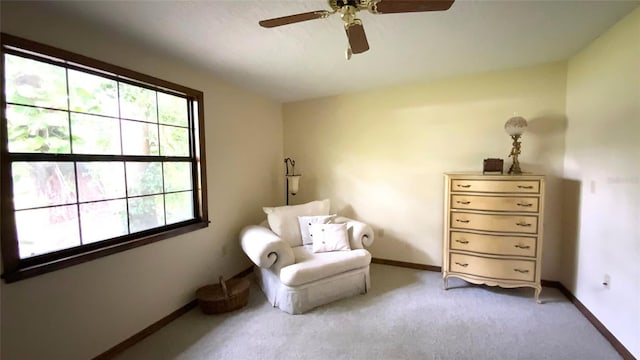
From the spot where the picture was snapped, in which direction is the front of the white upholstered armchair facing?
facing the viewer and to the right of the viewer

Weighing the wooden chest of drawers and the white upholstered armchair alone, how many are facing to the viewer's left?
0

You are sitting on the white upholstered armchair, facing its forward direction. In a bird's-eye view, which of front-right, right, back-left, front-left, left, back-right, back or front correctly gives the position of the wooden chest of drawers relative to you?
front-left

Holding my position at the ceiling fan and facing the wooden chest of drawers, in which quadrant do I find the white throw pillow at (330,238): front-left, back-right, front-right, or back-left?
front-left

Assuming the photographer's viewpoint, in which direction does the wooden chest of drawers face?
facing the viewer

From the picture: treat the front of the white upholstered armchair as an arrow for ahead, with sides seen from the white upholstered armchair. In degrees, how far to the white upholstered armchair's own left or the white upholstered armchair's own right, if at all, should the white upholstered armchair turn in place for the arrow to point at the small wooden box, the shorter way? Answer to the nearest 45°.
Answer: approximately 45° to the white upholstered armchair's own left

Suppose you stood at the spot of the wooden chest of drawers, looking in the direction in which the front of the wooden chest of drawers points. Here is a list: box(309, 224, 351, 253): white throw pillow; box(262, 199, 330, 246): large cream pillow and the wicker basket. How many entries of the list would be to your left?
0

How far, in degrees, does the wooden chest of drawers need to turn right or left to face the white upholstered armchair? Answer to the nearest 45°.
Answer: approximately 45° to its right

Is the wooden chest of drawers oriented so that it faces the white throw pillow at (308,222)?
no

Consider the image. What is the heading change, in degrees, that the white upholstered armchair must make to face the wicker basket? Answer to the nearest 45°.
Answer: approximately 135° to its right

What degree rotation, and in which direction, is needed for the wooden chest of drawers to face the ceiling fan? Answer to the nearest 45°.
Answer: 0° — it already faces it

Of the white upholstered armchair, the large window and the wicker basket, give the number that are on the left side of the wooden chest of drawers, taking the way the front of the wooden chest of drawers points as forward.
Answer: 0
